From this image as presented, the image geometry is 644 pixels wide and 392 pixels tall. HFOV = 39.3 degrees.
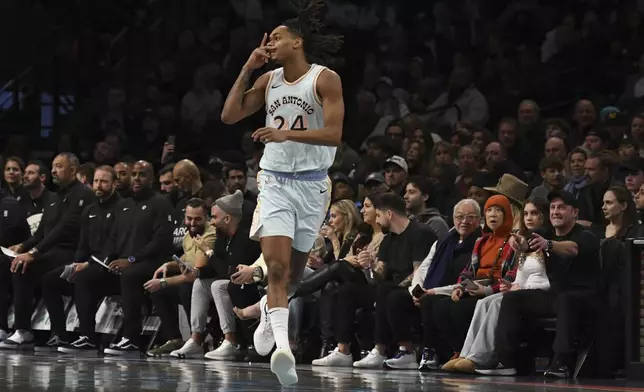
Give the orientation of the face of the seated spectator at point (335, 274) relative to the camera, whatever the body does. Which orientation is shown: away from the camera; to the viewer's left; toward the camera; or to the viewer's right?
to the viewer's left

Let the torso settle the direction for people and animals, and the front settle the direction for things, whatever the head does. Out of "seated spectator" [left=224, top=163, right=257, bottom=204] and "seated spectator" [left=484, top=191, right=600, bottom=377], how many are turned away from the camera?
0

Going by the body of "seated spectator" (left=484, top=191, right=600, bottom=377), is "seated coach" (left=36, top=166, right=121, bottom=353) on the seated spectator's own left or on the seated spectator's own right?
on the seated spectator's own right

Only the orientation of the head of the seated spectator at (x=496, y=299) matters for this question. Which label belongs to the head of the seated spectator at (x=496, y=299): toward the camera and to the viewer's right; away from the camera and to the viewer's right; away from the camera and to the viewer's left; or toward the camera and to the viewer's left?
toward the camera and to the viewer's left

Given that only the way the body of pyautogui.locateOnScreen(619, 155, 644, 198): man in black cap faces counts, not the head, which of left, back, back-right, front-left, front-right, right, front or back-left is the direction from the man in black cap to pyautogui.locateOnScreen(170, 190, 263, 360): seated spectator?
front-right

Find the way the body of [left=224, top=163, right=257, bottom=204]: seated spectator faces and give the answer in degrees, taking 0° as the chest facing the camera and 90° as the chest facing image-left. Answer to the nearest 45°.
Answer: approximately 0°

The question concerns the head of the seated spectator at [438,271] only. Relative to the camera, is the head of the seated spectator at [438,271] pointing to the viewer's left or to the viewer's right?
to the viewer's left

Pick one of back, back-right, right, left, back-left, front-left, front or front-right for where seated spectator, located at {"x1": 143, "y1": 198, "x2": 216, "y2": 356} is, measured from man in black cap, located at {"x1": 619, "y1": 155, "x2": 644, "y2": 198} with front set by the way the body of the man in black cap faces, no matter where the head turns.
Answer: front-right
